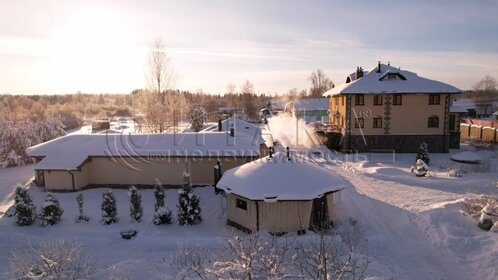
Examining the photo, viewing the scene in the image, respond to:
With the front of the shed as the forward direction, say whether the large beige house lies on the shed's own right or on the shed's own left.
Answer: on the shed's own left

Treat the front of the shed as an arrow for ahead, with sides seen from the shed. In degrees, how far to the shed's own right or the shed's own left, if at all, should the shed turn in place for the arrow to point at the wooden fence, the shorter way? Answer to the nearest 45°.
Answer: approximately 90° to the shed's own left

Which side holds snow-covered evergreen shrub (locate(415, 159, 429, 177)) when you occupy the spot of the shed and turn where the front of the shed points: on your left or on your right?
on your left

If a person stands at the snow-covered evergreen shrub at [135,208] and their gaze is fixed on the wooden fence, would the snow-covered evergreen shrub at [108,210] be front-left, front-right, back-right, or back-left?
back-left

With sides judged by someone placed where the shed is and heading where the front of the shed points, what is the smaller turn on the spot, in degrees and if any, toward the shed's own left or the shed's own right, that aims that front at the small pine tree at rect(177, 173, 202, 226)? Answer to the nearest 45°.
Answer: approximately 135° to the shed's own right

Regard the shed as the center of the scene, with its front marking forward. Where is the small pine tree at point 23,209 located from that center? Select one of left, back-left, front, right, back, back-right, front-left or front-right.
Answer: back-right

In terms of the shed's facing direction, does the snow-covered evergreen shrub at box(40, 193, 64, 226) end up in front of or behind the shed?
behind

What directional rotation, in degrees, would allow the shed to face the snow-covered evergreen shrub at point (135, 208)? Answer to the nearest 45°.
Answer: approximately 135° to its right

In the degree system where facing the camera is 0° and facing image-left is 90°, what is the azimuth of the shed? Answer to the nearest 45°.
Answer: approximately 315°

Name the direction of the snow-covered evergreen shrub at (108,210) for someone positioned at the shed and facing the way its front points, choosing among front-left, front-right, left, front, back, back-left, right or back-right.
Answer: back-right

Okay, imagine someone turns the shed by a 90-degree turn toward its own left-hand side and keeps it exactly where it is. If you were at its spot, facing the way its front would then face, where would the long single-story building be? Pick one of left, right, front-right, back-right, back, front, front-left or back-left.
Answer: left
